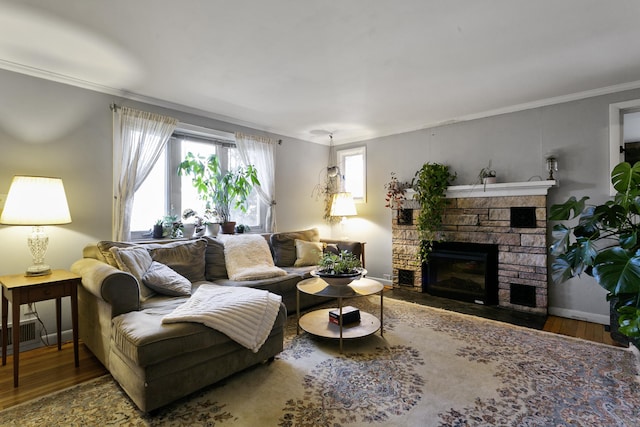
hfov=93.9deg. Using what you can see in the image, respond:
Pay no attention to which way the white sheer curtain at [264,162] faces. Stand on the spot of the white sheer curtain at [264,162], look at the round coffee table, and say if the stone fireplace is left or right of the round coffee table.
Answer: left

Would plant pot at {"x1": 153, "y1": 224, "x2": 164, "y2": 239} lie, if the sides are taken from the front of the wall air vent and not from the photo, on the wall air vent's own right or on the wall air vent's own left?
on the wall air vent's own left

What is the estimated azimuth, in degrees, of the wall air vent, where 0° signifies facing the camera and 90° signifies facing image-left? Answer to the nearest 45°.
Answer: approximately 315°

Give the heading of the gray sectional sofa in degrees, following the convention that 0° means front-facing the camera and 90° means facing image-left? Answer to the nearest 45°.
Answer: approximately 315°

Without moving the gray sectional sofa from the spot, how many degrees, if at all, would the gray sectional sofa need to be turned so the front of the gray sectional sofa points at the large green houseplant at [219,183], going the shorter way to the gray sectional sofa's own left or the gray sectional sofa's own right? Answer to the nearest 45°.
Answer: approximately 135° to the gray sectional sofa's own left

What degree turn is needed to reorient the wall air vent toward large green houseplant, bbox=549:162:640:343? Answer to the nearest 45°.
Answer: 0° — it already faces it

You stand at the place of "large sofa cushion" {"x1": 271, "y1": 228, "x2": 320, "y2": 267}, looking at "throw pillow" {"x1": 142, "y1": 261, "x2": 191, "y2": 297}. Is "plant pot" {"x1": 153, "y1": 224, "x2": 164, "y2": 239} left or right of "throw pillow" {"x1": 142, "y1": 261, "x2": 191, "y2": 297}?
right
